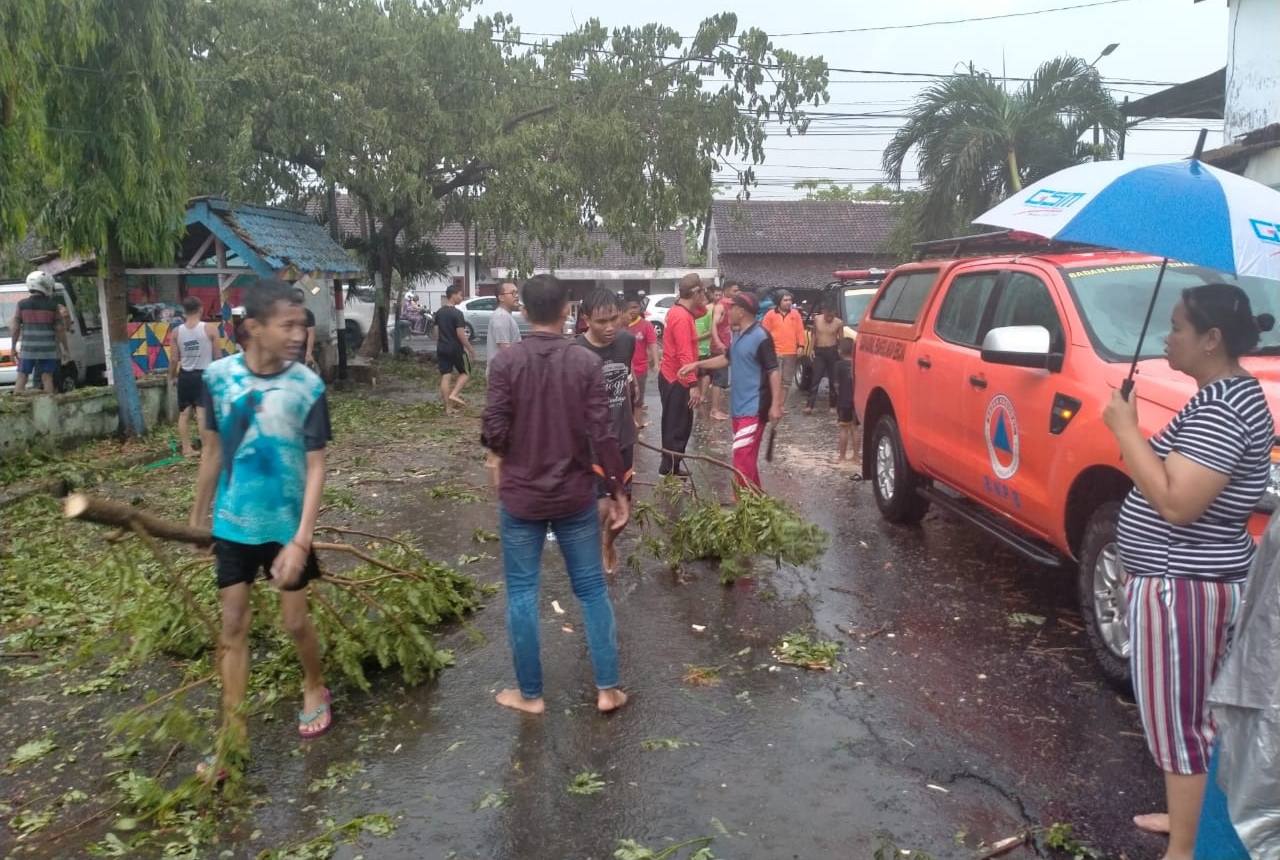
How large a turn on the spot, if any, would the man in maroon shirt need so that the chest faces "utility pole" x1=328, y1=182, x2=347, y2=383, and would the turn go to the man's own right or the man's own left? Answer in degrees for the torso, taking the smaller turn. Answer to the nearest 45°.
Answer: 0° — they already face it

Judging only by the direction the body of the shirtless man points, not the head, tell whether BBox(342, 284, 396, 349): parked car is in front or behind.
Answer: behind

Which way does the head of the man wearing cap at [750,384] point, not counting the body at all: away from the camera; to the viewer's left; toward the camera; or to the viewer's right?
to the viewer's left

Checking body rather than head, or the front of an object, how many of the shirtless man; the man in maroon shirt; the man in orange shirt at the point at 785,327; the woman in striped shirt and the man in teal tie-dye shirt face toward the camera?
3

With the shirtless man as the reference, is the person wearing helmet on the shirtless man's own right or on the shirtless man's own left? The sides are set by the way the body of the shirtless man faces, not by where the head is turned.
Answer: on the shirtless man's own right

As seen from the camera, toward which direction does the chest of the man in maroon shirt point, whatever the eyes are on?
away from the camera

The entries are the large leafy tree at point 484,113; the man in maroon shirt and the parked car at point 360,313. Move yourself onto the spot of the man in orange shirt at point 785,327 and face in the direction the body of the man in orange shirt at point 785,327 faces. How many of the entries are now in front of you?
1

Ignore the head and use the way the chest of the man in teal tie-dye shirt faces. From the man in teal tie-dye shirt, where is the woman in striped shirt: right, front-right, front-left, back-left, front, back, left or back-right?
front-left

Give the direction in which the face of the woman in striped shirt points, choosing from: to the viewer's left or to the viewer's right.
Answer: to the viewer's left

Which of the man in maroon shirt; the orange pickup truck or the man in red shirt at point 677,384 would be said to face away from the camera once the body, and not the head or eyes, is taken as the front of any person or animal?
the man in maroon shirt
